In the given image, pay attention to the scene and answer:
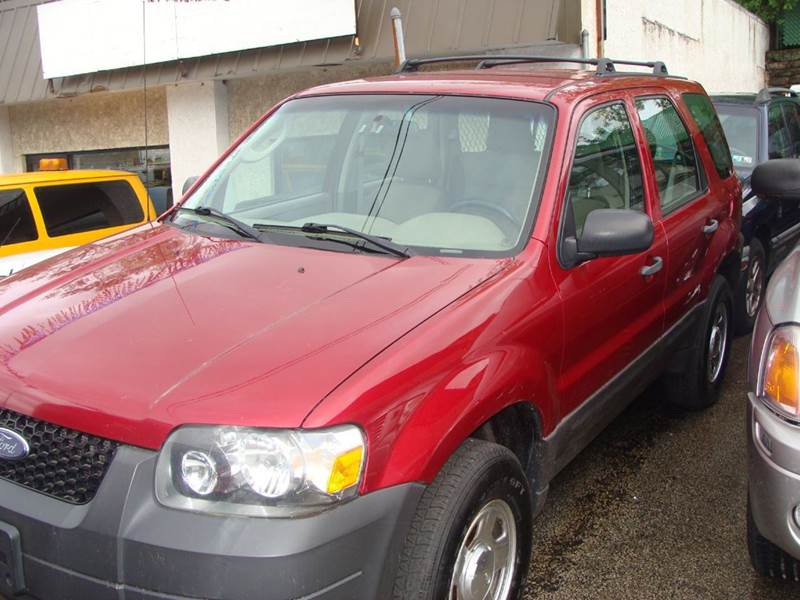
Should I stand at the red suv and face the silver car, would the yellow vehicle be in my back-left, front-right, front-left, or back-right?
back-left

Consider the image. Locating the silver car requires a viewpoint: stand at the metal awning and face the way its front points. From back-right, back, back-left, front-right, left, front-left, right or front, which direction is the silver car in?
front-left

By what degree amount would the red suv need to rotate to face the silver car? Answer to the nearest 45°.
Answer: approximately 135° to its left

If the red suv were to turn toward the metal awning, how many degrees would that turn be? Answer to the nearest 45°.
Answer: approximately 135° to its right

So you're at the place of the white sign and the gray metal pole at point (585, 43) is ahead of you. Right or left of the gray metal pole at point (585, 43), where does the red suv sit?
right

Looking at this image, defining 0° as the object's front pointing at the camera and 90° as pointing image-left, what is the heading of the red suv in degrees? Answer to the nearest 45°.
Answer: approximately 45°

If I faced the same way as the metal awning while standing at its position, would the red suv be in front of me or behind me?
in front

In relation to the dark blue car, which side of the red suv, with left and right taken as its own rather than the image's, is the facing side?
back

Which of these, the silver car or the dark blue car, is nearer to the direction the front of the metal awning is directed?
the silver car

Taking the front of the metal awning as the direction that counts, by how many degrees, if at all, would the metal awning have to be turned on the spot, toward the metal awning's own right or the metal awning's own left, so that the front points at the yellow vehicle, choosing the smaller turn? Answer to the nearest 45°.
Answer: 0° — it already faces it

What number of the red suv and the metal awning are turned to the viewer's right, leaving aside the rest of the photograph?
0

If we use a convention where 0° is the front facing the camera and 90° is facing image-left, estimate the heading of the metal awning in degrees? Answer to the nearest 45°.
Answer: approximately 45°

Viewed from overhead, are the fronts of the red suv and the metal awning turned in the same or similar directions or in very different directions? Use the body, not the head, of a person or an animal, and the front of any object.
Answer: same or similar directions
